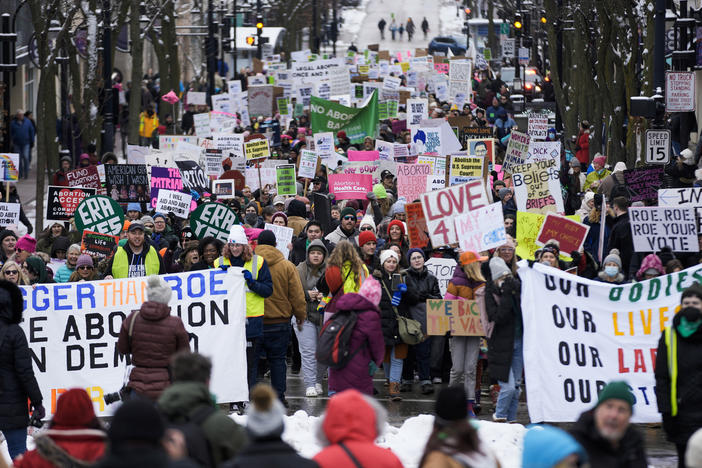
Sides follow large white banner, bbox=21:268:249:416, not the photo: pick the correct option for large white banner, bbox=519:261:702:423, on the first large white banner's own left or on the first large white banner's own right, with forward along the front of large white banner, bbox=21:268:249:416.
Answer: on the first large white banner's own left

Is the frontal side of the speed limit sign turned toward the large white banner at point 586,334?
yes

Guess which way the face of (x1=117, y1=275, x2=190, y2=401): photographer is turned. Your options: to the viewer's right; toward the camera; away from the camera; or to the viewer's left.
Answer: away from the camera

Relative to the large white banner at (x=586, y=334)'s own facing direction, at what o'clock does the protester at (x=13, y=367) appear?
The protester is roughly at 2 o'clock from the large white banner.

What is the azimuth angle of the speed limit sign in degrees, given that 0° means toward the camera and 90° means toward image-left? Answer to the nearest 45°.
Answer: approximately 0°

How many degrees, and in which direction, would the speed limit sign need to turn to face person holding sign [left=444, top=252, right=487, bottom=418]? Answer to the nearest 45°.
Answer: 0° — it already faces them
